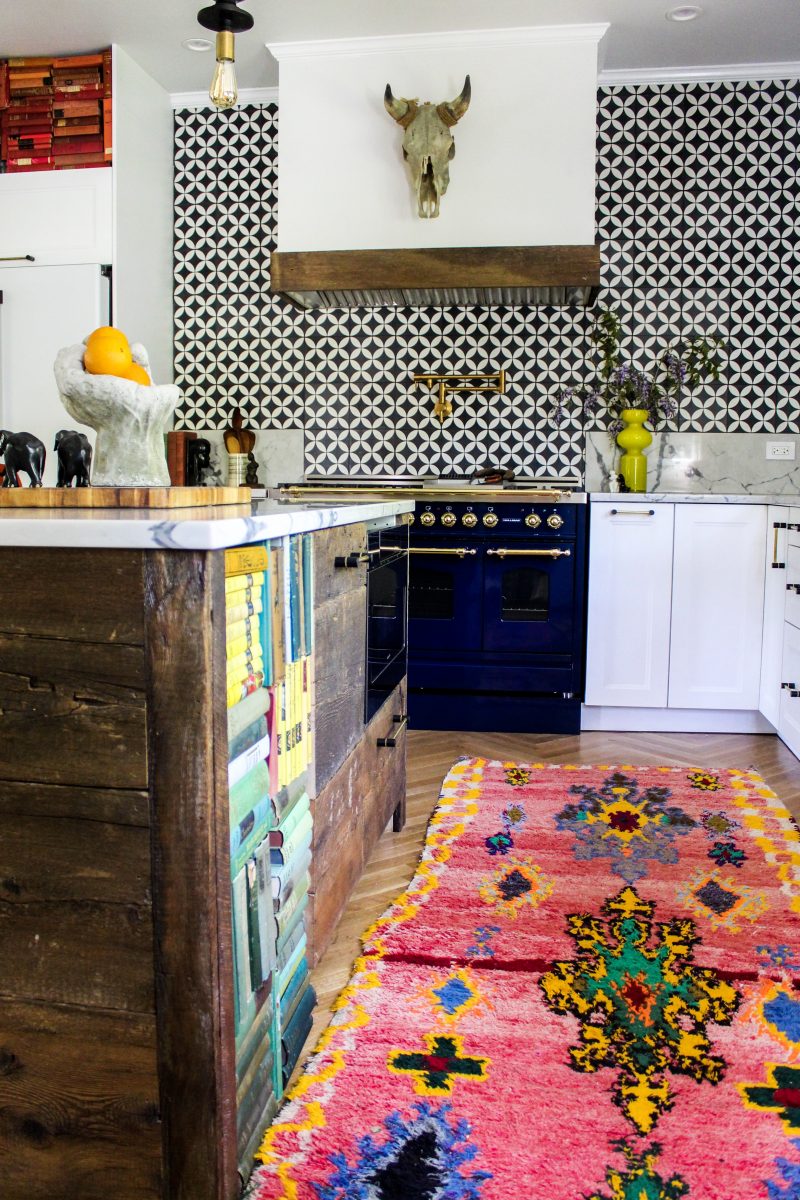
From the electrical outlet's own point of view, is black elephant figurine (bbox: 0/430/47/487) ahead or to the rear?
ahead

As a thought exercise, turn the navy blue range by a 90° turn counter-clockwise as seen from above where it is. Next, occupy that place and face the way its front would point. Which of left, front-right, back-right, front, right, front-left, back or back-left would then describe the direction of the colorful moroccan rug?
right

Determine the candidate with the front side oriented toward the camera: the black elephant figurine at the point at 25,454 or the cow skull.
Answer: the cow skull

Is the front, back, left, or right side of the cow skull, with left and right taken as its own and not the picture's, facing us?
front

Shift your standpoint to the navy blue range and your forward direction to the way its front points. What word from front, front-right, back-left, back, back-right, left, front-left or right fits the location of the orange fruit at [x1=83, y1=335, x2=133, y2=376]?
front

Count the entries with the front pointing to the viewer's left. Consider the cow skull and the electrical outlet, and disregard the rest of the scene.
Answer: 0

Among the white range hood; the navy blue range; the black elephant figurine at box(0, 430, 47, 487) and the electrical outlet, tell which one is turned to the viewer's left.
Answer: the black elephant figurine

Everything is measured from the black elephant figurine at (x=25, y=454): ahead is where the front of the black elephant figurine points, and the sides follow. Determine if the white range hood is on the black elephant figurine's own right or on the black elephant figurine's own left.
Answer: on the black elephant figurine's own right

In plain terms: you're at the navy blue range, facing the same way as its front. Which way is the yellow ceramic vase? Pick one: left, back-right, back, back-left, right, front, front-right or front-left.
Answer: back-left

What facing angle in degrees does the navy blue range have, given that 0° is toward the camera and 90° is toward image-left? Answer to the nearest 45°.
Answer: approximately 0°

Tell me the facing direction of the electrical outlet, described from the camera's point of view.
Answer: facing the viewer

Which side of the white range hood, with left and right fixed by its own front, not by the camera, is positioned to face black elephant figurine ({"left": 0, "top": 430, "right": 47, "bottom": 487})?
front

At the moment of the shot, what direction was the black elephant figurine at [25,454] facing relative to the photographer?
facing to the left of the viewer

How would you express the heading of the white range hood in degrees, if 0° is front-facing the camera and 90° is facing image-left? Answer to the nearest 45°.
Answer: approximately 0°

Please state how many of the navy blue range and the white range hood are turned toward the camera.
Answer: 2

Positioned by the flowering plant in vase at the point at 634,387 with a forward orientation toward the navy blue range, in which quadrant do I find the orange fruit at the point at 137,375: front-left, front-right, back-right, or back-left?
front-left
